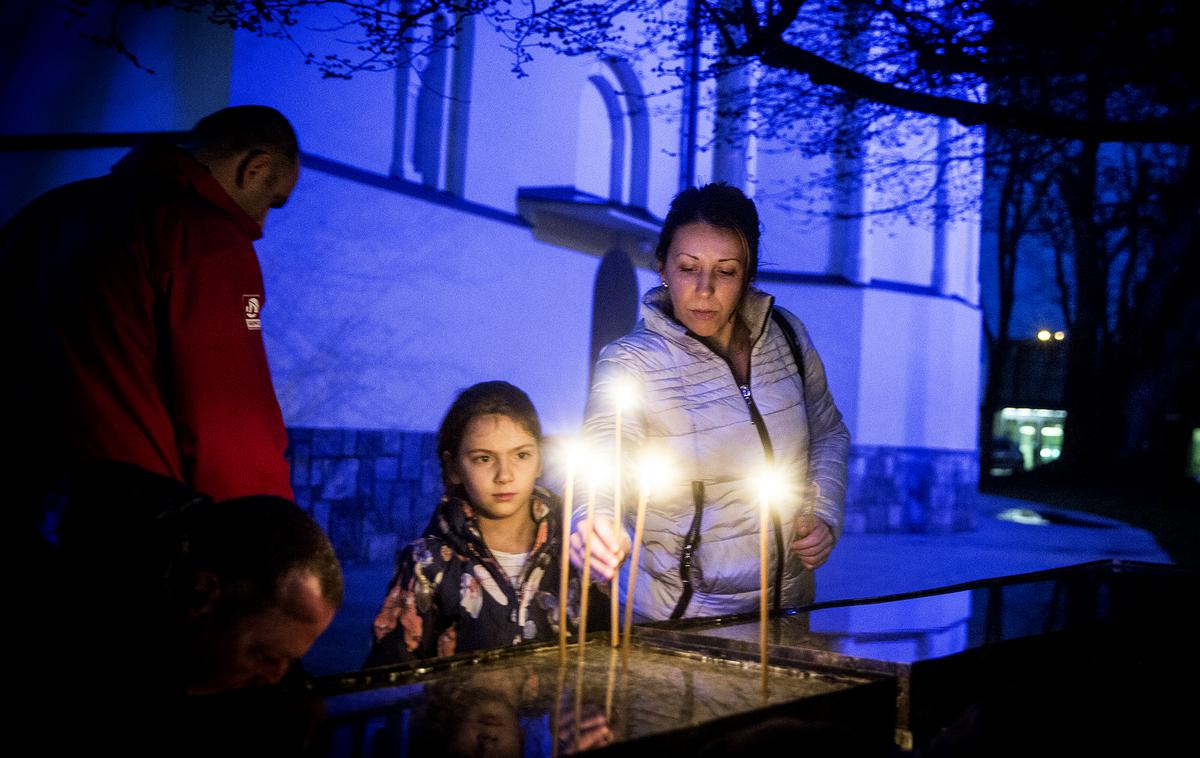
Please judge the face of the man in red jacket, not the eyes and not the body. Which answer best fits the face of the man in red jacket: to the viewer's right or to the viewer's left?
to the viewer's right

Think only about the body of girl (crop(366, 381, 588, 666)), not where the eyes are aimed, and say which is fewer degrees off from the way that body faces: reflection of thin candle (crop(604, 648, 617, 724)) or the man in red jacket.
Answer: the reflection of thin candle

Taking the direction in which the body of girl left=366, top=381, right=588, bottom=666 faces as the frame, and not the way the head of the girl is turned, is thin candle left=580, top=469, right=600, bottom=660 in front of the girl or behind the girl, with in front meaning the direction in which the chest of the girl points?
in front

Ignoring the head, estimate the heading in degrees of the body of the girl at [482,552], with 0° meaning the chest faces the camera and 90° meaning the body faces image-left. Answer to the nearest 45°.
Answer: approximately 315°

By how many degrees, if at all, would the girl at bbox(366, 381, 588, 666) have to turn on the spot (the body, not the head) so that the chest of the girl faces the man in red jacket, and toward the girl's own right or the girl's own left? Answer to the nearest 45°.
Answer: approximately 90° to the girl's own right
